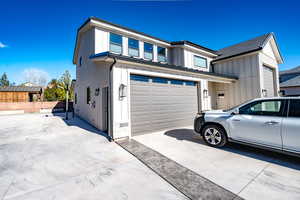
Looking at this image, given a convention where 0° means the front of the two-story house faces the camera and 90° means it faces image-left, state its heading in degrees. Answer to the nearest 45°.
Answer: approximately 315°

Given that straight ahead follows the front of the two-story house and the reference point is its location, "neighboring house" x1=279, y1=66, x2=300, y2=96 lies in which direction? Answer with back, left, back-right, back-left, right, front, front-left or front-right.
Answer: left

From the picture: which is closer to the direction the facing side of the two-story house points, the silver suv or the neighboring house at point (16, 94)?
the silver suv

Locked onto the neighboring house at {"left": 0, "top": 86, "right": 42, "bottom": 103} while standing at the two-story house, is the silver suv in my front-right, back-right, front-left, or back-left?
back-left

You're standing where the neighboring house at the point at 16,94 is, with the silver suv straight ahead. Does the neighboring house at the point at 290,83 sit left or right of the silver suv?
left

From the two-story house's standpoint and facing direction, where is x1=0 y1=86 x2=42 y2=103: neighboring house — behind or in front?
behind

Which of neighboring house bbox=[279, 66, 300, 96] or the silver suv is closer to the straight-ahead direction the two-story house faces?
the silver suv
